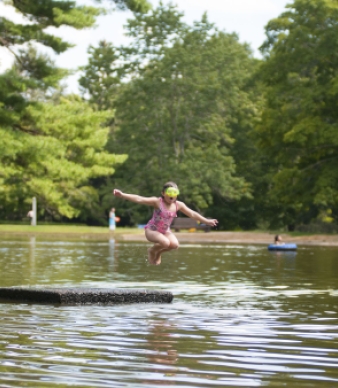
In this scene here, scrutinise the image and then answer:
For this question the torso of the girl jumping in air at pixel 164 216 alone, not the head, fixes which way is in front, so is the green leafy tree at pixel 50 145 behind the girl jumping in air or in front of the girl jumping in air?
behind

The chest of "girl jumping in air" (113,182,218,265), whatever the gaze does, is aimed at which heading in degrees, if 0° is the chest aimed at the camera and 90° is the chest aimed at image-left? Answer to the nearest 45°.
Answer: approximately 315°
